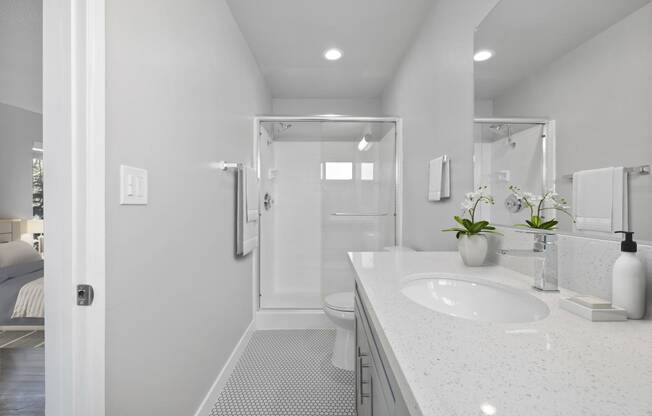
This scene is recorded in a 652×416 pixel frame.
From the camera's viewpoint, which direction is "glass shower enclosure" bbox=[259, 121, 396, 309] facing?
toward the camera

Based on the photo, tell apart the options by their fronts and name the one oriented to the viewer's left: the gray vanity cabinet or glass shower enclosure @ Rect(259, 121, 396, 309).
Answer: the gray vanity cabinet

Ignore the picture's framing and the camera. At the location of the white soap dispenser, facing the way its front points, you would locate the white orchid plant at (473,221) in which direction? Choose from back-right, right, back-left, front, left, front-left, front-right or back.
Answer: front-right

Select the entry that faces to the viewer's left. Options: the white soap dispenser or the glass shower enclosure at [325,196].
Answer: the white soap dispenser

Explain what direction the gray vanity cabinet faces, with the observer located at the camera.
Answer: facing to the left of the viewer

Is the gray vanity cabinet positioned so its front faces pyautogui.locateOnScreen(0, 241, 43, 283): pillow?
yes

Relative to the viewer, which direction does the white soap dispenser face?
to the viewer's left

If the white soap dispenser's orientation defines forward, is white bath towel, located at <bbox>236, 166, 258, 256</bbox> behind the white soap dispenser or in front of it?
in front
